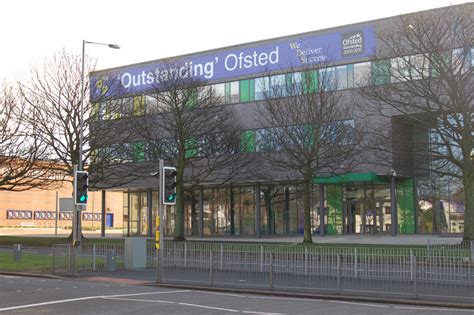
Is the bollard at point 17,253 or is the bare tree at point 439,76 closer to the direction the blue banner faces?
the bollard

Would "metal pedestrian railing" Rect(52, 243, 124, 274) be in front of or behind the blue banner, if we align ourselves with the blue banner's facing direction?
in front

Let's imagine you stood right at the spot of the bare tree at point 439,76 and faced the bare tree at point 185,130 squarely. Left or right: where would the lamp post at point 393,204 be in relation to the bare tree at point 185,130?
right

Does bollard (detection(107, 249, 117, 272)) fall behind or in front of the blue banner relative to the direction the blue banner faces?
in front

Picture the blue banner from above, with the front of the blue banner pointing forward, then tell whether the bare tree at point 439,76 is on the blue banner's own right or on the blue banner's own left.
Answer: on the blue banner's own left

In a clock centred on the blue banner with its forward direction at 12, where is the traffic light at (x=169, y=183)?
The traffic light is roughly at 11 o'clock from the blue banner.

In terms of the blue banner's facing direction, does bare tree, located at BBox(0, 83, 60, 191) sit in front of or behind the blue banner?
in front

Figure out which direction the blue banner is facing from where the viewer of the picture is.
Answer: facing the viewer and to the left of the viewer

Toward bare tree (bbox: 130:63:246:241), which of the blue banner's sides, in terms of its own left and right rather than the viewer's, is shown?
front
